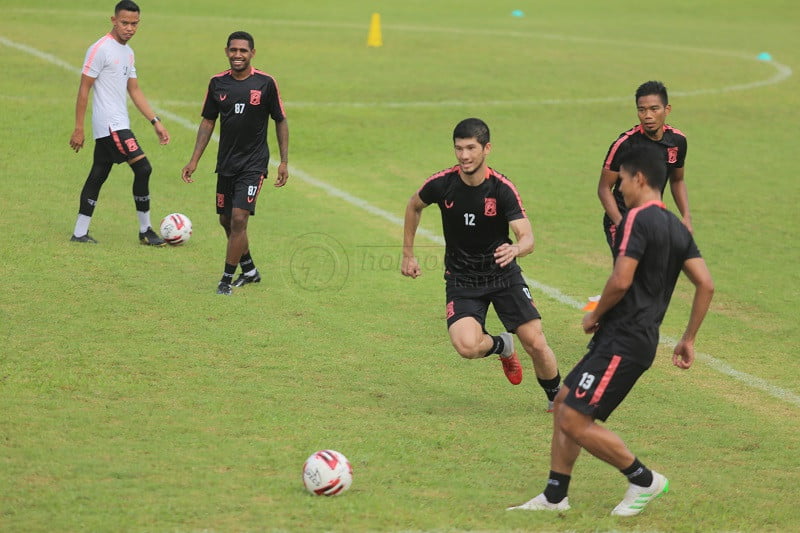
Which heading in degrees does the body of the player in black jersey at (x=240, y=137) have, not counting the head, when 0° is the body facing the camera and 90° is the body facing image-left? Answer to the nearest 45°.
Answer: approximately 0°

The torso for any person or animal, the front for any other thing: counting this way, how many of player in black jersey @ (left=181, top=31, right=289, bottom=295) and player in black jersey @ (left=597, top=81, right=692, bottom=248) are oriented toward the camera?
2

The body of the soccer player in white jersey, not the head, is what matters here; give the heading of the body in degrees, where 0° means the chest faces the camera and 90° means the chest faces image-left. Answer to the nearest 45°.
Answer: approximately 315°

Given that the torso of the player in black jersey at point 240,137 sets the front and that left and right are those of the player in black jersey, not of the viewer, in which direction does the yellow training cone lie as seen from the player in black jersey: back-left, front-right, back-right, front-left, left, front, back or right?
back

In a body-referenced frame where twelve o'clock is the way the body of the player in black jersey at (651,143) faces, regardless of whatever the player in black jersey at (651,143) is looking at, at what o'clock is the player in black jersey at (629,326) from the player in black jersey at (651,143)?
the player in black jersey at (629,326) is roughly at 12 o'clock from the player in black jersey at (651,143).

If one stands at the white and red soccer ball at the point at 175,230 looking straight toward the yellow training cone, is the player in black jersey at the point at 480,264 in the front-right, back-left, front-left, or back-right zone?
back-right

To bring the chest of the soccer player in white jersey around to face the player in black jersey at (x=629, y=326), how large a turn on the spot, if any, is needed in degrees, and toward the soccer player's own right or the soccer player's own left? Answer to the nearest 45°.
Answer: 0° — they already face them

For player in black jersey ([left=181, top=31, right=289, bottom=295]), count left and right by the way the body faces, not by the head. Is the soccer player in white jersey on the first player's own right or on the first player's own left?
on the first player's own right

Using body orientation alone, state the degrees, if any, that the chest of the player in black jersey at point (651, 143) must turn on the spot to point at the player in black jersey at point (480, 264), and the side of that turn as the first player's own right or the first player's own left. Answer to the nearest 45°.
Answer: approximately 45° to the first player's own right

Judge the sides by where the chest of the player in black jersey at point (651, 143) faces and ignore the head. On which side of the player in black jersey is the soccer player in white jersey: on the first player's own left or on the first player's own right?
on the first player's own right
